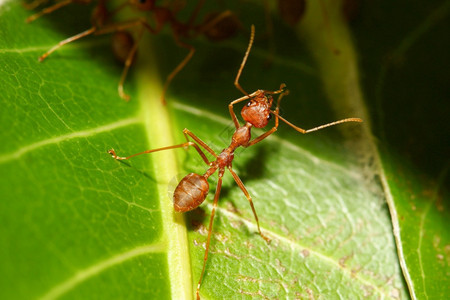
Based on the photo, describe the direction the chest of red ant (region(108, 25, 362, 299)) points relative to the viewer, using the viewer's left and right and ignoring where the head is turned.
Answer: facing away from the viewer and to the right of the viewer
